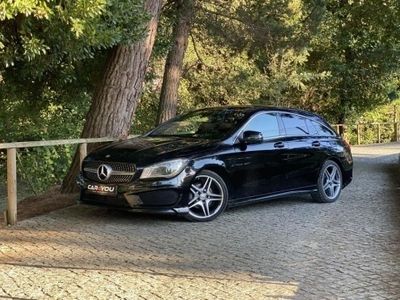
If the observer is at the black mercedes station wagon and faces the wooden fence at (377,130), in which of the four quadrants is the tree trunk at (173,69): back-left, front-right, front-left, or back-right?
front-left

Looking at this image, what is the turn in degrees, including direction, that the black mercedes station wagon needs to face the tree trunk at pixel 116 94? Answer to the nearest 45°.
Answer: approximately 90° to its right

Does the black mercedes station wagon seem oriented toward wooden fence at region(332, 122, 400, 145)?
no

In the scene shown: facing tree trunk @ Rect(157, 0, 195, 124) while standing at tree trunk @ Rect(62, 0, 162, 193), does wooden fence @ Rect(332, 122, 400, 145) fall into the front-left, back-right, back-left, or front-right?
front-right

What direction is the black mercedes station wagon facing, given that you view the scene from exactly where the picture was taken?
facing the viewer and to the left of the viewer

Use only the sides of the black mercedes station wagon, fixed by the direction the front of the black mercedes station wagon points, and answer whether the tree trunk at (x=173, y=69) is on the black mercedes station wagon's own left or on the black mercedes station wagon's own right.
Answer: on the black mercedes station wagon's own right
